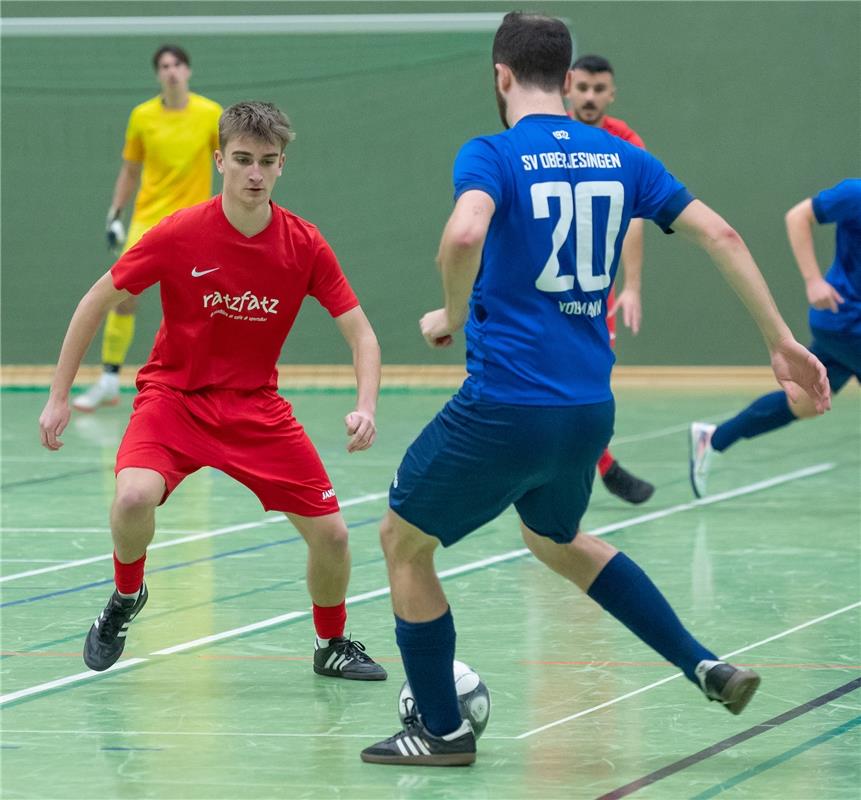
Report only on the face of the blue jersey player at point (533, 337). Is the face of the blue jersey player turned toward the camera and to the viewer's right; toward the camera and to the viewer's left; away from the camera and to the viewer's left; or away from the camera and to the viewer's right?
away from the camera and to the viewer's left

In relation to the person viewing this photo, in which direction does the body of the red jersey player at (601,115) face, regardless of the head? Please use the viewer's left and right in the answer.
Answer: facing the viewer

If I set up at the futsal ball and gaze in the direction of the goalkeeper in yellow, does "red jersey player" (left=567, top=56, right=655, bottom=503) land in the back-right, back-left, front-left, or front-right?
front-right

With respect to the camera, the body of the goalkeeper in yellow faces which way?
toward the camera

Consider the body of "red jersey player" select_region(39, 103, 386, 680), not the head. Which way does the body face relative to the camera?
toward the camera

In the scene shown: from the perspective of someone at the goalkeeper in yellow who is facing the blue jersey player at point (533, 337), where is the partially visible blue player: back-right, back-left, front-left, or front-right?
front-left

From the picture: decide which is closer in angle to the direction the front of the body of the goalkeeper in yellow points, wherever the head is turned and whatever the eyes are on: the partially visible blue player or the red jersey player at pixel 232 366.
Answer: the red jersey player

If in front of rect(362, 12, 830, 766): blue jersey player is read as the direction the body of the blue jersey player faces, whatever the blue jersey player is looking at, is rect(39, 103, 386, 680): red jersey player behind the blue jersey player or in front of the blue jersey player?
in front

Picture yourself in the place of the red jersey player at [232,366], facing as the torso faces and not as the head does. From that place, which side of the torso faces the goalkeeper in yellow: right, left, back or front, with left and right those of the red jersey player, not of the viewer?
back

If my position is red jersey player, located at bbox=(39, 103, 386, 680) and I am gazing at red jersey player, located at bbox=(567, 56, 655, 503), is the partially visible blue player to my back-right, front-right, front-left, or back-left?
front-right

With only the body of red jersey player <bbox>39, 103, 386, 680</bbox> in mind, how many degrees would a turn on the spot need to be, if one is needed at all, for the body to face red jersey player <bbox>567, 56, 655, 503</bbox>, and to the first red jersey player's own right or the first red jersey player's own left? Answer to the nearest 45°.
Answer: approximately 135° to the first red jersey player's own left

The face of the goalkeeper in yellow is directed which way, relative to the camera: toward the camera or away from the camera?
toward the camera

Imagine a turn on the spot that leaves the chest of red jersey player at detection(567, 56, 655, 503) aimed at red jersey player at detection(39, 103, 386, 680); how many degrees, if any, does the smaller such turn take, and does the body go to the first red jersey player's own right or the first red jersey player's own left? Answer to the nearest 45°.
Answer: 0° — they already face them

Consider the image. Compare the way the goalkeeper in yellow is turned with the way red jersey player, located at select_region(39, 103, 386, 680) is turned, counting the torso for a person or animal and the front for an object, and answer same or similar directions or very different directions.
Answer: same or similar directions

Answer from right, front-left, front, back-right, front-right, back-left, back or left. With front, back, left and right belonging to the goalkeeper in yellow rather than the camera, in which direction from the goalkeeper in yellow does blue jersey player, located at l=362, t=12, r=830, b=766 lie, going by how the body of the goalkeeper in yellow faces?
front

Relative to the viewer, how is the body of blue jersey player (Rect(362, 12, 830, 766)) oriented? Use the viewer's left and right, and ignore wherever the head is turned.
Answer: facing away from the viewer and to the left of the viewer

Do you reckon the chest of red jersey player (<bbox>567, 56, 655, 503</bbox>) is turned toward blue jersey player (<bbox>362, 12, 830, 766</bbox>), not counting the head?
yes

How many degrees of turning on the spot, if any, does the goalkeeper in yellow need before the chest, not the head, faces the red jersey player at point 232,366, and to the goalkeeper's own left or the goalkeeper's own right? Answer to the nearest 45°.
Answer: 0° — they already face them

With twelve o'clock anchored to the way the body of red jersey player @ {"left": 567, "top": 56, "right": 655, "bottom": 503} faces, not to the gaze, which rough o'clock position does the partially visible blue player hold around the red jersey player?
The partially visible blue player is roughly at 10 o'clock from the red jersey player.
